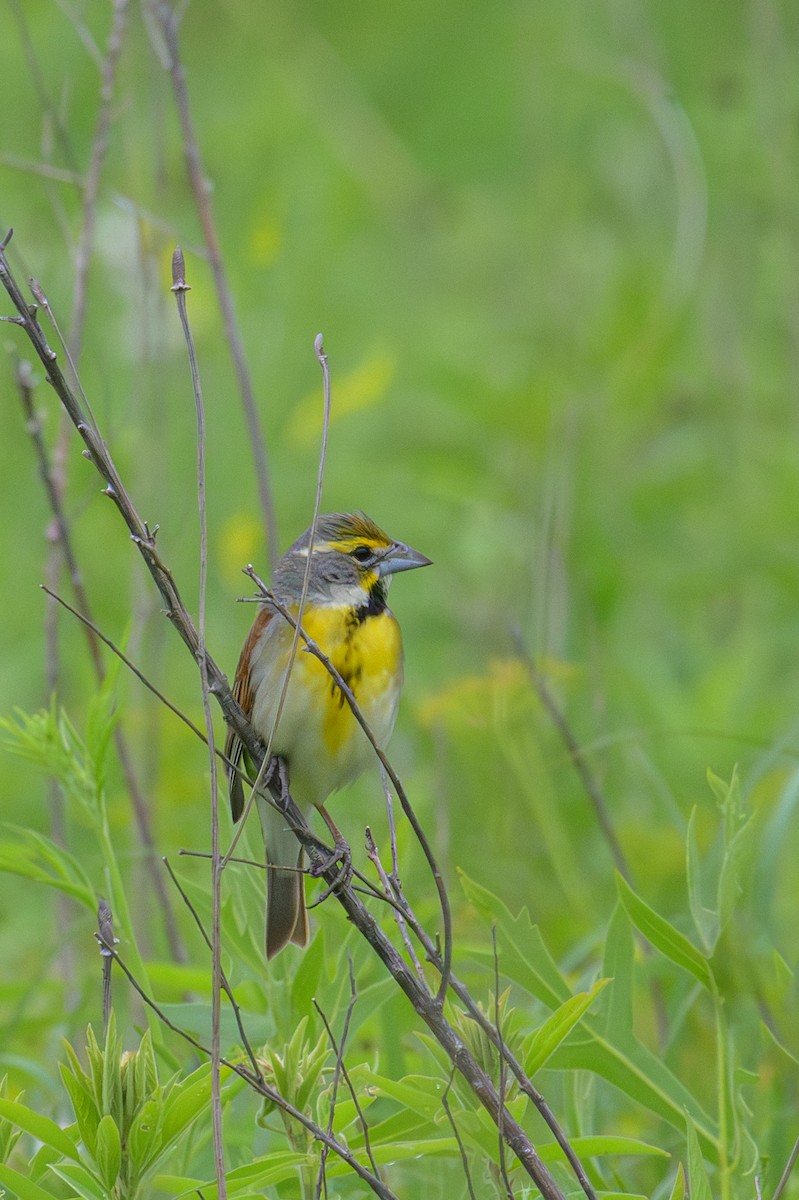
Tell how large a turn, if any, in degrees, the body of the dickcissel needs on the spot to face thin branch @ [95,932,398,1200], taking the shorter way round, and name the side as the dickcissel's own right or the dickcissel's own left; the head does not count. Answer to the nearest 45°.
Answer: approximately 45° to the dickcissel's own right

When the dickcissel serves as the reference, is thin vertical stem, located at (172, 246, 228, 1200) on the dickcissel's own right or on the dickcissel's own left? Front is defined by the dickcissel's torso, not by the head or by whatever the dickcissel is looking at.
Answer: on the dickcissel's own right

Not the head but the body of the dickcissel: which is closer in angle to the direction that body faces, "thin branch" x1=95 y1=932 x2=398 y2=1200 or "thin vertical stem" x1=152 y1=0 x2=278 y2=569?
the thin branch

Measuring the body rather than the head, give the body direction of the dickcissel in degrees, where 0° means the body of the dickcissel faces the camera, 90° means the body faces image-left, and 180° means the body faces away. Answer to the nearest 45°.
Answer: approximately 315°

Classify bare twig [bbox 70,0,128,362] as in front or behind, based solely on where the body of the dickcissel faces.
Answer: behind
